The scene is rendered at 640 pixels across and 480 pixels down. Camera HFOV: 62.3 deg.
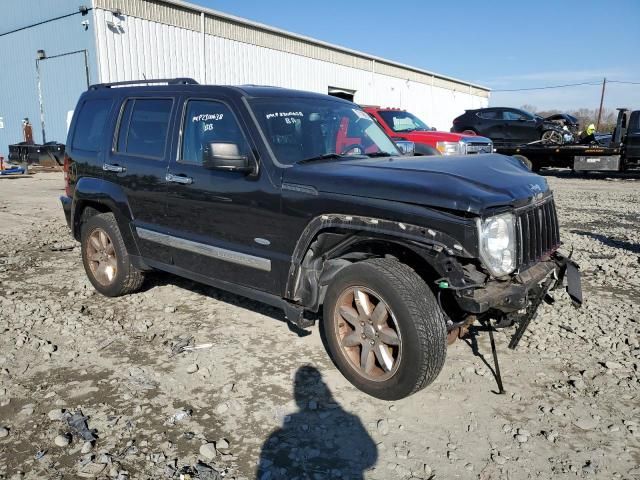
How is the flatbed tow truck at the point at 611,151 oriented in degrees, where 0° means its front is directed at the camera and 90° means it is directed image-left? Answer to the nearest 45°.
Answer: approximately 270°

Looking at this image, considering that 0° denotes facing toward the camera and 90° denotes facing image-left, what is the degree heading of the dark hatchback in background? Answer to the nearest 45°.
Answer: approximately 270°

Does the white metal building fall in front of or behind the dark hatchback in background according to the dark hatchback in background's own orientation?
behind

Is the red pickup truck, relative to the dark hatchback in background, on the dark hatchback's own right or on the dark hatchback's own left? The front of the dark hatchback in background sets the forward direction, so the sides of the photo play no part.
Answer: on the dark hatchback's own right

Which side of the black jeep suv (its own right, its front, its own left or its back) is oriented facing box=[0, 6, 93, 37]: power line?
back

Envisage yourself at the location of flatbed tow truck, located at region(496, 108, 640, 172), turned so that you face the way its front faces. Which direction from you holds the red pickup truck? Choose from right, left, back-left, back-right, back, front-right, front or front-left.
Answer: back-right

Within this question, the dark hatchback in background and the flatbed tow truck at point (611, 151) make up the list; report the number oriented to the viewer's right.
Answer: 2

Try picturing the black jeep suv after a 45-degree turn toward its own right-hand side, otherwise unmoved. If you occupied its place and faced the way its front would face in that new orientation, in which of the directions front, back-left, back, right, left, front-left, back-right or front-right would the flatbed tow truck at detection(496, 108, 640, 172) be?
back-left

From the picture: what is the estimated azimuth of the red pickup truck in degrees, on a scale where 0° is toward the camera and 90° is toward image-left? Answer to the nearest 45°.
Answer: approximately 315°

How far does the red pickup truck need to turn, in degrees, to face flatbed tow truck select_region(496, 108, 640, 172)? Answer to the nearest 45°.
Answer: approximately 90° to its left

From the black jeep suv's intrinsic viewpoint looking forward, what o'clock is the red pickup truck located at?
The red pickup truck is roughly at 8 o'clock from the black jeep suv.

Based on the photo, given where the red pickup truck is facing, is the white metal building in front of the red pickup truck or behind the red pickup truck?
behind
